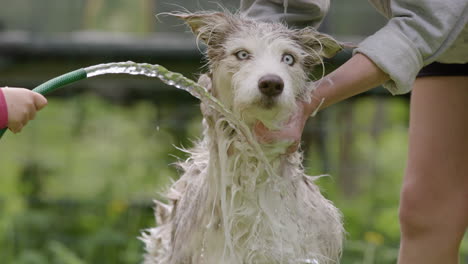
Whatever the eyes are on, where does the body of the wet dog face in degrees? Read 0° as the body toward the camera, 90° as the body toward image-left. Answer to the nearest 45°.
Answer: approximately 0°
